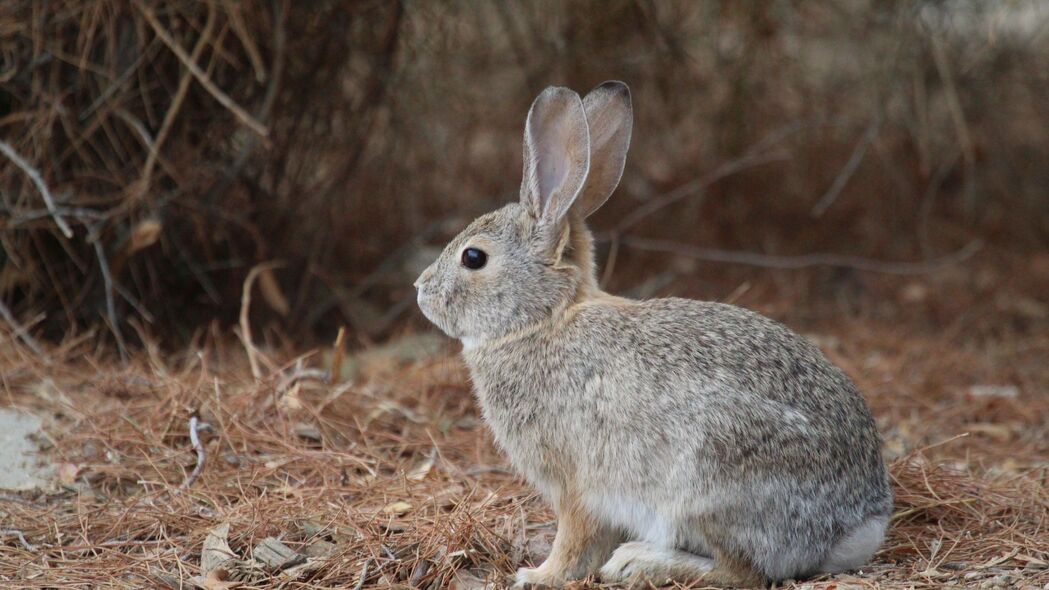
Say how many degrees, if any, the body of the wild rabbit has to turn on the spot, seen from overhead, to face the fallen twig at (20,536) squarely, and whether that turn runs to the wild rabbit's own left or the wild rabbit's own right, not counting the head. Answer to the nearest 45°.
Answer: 0° — it already faces it

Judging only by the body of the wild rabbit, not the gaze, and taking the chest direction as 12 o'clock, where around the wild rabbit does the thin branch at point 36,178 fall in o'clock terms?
The thin branch is roughly at 1 o'clock from the wild rabbit.

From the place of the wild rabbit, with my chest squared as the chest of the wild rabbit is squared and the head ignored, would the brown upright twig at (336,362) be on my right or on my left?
on my right

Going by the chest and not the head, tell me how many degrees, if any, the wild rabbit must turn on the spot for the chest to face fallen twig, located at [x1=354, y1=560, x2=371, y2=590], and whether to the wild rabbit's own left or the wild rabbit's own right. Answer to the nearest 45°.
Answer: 0° — it already faces it

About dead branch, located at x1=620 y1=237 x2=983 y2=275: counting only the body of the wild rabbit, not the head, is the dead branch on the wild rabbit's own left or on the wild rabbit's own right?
on the wild rabbit's own right

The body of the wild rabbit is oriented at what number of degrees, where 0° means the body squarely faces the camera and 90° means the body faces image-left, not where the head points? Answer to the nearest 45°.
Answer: approximately 90°

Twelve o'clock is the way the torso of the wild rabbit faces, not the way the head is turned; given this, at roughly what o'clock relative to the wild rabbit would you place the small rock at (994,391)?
The small rock is roughly at 4 o'clock from the wild rabbit.

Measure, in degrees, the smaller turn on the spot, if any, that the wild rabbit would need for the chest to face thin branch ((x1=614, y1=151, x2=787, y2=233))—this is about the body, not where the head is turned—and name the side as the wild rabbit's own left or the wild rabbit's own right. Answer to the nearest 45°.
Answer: approximately 90° to the wild rabbit's own right

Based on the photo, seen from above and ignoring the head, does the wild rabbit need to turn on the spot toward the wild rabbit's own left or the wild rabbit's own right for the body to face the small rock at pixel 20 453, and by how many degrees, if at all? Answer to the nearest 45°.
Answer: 0° — it already faces it

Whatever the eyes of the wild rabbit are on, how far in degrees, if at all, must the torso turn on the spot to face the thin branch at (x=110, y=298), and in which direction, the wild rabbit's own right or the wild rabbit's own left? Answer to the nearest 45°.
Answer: approximately 45° to the wild rabbit's own right

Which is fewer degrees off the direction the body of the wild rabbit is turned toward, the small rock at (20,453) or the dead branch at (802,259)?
the small rock
